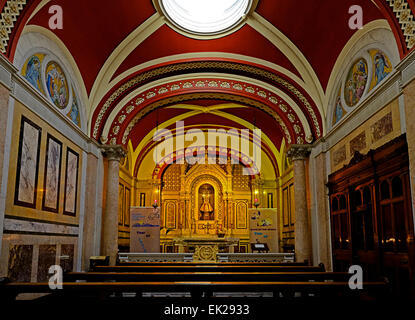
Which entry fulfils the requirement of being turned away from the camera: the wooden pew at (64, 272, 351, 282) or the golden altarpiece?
the wooden pew

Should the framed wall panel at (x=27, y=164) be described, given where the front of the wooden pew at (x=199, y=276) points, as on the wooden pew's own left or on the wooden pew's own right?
on the wooden pew's own left

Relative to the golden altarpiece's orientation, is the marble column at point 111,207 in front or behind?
in front

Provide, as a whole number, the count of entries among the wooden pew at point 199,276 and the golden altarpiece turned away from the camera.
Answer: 1

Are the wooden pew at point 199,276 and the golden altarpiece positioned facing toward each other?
yes

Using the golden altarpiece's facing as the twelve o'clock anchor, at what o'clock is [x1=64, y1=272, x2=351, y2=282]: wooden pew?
The wooden pew is roughly at 12 o'clock from the golden altarpiece.

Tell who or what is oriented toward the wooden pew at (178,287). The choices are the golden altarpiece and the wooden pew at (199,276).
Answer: the golden altarpiece

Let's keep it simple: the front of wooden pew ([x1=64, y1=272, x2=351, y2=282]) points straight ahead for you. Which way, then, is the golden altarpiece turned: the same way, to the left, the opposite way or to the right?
the opposite way

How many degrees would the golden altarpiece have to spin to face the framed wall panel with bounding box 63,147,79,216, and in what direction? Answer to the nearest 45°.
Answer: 0° — it already faces it

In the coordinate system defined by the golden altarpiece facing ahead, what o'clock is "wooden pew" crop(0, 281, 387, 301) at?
The wooden pew is roughly at 12 o'clock from the golden altarpiece.

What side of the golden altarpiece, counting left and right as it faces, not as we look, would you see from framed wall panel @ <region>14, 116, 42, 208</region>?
front

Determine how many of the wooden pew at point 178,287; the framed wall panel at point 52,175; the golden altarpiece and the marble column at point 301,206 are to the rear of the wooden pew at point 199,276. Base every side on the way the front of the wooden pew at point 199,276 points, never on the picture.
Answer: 1

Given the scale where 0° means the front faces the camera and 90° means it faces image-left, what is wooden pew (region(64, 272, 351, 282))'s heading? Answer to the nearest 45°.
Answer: approximately 180°
